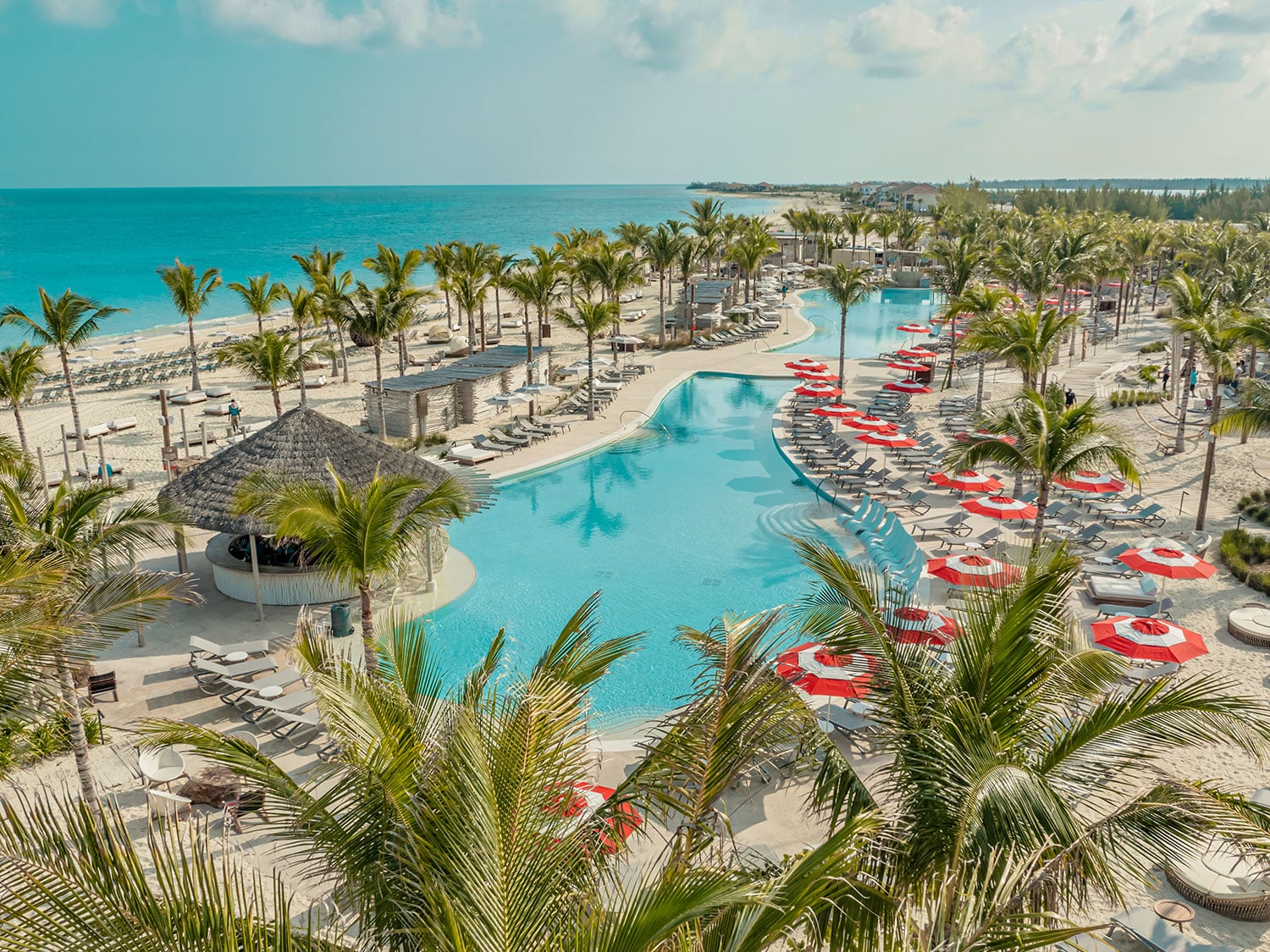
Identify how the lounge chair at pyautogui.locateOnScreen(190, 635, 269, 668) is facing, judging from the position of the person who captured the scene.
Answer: facing to the right of the viewer

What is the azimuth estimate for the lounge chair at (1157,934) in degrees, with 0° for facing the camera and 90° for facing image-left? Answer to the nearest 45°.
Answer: approximately 315°

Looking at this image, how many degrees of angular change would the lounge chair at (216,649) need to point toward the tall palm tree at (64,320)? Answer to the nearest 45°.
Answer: approximately 90° to its left

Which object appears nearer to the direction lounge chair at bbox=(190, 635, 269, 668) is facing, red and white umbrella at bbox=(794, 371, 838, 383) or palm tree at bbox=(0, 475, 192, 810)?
the red and white umbrella

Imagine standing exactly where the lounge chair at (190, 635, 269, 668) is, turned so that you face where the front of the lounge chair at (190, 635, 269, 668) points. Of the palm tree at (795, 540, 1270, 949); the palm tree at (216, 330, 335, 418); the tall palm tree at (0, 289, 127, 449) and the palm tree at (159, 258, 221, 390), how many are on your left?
3

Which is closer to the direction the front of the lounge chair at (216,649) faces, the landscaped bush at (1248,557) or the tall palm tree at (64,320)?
the landscaped bush

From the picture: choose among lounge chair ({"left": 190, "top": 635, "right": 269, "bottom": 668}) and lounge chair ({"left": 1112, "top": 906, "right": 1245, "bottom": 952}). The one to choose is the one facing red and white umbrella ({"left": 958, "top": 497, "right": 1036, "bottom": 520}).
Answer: lounge chair ({"left": 190, "top": 635, "right": 269, "bottom": 668})

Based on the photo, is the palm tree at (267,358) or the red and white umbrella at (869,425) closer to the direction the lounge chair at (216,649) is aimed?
the red and white umbrella
